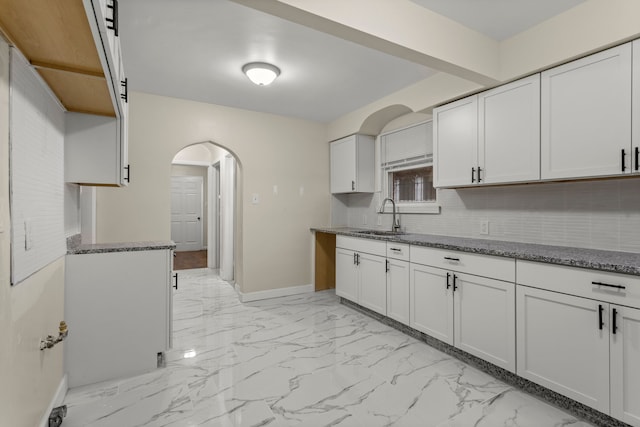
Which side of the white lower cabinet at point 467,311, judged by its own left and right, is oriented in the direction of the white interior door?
right

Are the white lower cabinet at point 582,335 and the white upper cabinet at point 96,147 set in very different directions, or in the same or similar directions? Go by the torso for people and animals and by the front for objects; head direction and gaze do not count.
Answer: very different directions

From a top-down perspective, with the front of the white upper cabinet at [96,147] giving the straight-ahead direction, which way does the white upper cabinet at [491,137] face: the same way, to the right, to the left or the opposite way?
the opposite way

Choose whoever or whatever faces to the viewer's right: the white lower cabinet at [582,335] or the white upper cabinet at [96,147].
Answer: the white upper cabinet

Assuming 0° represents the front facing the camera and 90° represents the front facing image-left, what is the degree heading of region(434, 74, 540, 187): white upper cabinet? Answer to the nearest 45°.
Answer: approximately 45°

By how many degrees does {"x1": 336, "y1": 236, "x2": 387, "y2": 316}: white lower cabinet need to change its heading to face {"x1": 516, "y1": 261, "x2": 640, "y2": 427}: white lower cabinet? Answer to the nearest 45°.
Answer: approximately 90° to its left

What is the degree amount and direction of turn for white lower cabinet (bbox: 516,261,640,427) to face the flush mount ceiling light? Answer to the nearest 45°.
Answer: approximately 45° to its right

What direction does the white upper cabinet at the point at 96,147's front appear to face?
to the viewer's right

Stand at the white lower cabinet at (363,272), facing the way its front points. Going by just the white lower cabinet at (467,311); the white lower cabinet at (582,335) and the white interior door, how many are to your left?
2

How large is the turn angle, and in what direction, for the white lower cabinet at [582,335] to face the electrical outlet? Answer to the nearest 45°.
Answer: approximately 90° to its right
